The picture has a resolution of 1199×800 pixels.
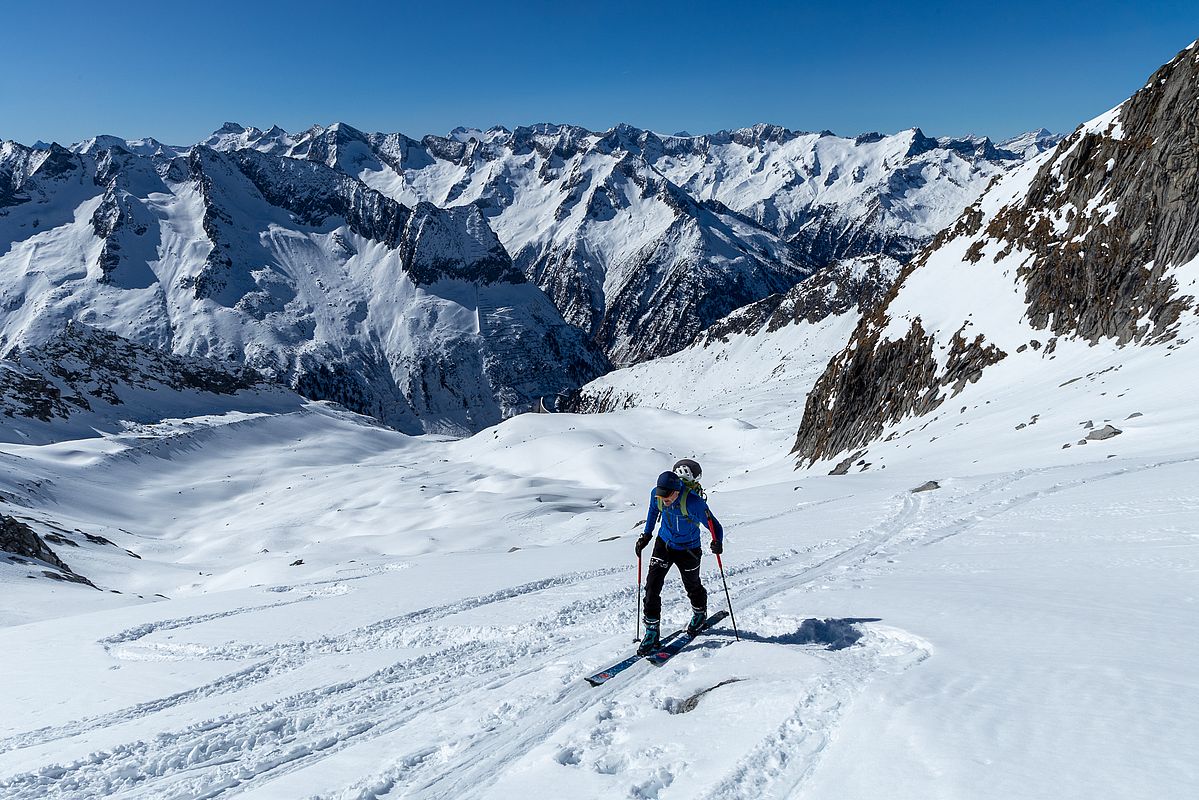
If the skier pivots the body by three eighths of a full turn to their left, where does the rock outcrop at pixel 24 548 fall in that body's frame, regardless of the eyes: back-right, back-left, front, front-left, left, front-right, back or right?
back-left

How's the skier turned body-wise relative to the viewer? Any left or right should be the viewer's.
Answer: facing the viewer and to the left of the viewer

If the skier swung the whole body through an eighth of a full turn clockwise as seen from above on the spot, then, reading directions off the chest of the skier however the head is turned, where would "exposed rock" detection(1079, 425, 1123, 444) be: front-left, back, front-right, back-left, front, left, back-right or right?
back-right
